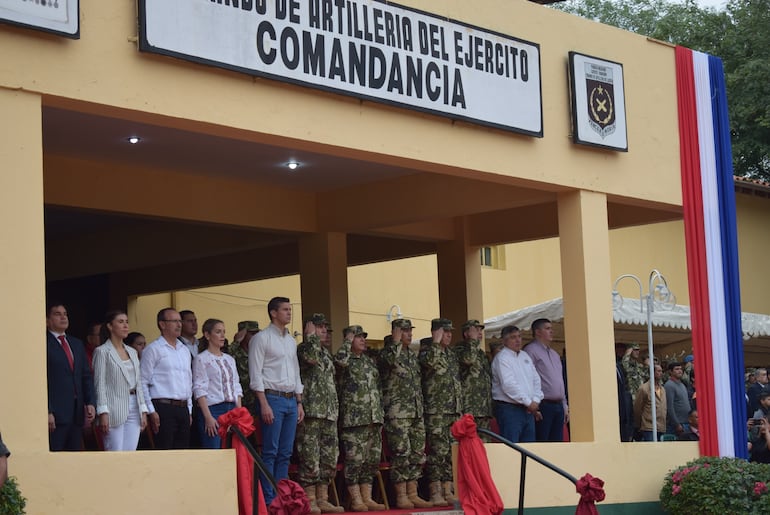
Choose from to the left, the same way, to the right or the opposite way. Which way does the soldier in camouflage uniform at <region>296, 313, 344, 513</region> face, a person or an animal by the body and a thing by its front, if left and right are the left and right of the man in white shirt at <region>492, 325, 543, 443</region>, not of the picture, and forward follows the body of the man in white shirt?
the same way

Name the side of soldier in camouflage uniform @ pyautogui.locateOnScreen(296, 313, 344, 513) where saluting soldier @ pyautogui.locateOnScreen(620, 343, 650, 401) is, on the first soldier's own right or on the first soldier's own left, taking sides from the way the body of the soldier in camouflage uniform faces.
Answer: on the first soldier's own left

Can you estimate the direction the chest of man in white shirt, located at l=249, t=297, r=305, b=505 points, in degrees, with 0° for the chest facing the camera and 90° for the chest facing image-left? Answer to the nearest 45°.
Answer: approximately 315°

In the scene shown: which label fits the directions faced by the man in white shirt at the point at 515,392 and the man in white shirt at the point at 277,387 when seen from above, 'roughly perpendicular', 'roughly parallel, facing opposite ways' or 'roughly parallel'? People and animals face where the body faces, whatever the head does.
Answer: roughly parallel

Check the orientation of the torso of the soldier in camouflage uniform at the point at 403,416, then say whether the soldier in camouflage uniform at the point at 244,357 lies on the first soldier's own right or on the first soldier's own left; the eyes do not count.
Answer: on the first soldier's own right

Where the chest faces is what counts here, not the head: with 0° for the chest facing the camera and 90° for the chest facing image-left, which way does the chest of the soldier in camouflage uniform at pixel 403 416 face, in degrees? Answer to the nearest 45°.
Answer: approximately 315°

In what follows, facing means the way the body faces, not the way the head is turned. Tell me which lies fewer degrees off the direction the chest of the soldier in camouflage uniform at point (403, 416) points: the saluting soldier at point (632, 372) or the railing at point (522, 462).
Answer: the railing

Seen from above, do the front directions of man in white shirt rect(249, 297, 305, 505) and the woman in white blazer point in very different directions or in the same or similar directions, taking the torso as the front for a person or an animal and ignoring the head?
same or similar directions

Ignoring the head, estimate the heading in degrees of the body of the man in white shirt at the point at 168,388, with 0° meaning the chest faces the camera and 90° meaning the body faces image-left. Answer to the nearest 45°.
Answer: approximately 315°

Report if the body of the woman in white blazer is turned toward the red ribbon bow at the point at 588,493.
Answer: no

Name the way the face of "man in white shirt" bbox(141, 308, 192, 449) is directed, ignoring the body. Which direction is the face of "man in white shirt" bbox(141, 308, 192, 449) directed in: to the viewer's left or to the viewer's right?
to the viewer's right

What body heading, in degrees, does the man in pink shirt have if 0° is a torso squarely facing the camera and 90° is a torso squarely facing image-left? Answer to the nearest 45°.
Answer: approximately 315°

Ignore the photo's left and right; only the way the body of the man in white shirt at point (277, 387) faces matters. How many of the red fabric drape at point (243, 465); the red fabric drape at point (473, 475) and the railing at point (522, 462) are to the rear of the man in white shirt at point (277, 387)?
0

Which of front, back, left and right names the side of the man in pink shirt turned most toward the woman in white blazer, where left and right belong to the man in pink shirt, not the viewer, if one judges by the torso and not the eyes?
right

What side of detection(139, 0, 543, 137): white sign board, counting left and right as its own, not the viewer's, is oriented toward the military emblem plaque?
left

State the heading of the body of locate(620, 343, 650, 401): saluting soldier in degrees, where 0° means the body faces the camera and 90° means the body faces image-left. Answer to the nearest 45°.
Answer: approximately 315°

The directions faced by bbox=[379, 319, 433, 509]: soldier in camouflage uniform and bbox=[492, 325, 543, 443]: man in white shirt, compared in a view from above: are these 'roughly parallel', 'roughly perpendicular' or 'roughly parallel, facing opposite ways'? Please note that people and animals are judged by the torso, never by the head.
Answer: roughly parallel

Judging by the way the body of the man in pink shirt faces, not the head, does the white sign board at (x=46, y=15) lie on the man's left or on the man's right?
on the man's right

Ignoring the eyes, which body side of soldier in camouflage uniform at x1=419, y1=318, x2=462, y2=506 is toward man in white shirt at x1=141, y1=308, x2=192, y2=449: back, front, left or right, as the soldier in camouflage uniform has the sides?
right

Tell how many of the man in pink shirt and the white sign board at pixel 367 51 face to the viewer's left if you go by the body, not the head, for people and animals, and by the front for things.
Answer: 0

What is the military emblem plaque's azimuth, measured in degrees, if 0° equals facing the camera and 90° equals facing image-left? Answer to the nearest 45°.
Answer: approximately 315°

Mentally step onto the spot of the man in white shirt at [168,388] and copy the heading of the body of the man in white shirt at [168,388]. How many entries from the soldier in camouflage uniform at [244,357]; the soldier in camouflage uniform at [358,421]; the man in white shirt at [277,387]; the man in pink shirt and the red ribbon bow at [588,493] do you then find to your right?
0
